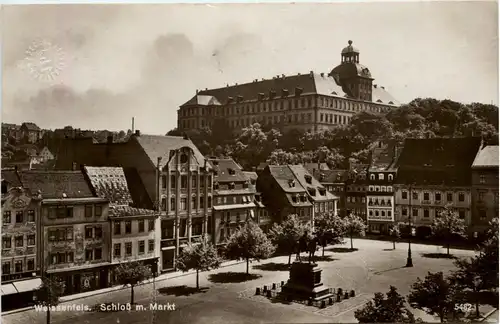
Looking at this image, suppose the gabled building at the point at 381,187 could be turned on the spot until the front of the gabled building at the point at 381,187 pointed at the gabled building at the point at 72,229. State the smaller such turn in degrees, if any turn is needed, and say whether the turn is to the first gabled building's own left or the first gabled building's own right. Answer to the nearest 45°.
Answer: approximately 45° to the first gabled building's own right

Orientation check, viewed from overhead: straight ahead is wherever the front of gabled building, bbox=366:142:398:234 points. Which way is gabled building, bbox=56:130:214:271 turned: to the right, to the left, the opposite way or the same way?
to the left

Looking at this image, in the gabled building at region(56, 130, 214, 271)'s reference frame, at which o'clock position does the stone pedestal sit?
The stone pedestal is roughly at 12 o'clock from the gabled building.

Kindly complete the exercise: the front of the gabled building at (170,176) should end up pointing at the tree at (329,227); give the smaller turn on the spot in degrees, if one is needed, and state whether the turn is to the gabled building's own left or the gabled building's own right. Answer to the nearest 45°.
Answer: approximately 45° to the gabled building's own left

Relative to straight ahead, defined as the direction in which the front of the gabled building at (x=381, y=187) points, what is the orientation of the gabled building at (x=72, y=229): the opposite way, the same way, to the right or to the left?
to the left

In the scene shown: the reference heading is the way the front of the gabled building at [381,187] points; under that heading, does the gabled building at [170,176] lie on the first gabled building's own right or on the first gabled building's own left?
on the first gabled building's own right

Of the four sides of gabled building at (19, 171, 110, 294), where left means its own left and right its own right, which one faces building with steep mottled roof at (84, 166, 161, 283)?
left

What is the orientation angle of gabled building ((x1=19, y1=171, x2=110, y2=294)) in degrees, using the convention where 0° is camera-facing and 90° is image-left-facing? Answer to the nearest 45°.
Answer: approximately 315°

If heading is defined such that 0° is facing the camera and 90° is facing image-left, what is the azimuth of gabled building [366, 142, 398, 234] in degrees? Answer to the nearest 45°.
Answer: approximately 0°

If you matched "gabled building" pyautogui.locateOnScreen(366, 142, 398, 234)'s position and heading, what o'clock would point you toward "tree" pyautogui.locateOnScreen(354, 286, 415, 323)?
The tree is roughly at 12 o'clock from the gabled building.
